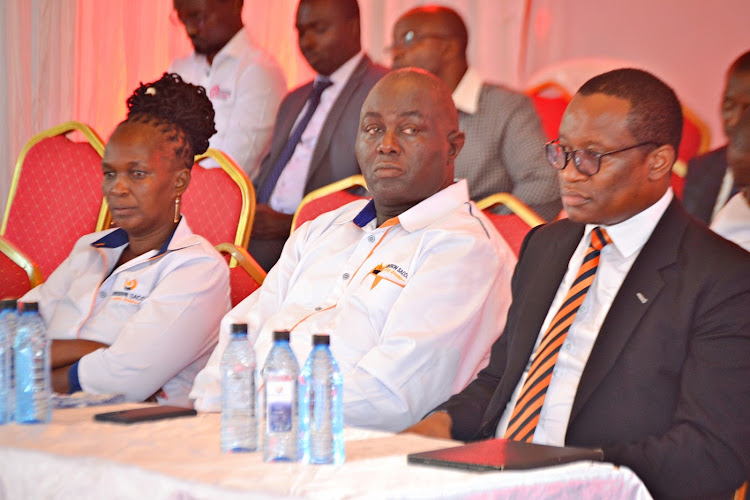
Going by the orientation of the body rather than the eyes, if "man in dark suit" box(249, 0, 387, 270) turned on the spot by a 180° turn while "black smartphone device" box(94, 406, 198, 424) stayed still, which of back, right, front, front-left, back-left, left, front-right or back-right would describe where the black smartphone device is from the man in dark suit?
back-right

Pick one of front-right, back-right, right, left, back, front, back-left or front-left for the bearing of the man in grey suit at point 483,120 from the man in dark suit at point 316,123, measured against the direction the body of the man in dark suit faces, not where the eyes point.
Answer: left

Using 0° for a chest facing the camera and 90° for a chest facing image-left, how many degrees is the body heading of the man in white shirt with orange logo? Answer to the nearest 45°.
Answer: approximately 45°

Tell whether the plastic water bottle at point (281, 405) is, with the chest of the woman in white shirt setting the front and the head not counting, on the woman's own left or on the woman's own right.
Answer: on the woman's own left

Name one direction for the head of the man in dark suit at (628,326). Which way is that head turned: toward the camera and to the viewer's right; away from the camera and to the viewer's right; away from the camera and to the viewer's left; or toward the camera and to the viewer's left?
toward the camera and to the viewer's left

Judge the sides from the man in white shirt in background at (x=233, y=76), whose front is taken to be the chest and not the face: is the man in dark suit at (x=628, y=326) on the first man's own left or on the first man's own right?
on the first man's own left

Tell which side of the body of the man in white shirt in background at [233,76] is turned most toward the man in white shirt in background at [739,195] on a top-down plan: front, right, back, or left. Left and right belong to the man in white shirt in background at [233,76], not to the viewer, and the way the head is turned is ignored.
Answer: left
